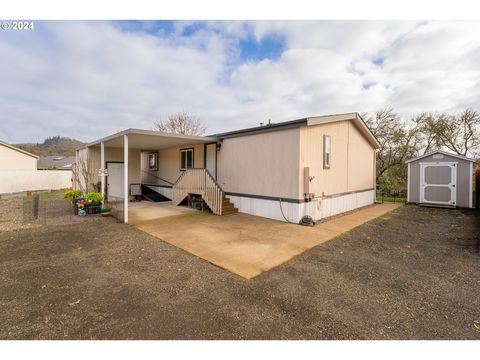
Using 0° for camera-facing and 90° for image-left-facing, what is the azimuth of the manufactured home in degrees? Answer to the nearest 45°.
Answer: approximately 45°

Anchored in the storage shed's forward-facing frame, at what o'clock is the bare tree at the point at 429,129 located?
The bare tree is roughly at 6 o'clock from the storage shed.

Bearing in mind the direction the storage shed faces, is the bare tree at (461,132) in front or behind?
behind

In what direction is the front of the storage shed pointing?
toward the camera

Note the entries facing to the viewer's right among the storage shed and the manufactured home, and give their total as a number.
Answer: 0

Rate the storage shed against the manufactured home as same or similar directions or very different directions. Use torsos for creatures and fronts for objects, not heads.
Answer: same or similar directions

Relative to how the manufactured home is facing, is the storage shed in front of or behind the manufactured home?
behind

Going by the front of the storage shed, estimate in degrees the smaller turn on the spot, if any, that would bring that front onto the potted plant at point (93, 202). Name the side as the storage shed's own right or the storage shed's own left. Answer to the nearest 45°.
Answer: approximately 45° to the storage shed's own right

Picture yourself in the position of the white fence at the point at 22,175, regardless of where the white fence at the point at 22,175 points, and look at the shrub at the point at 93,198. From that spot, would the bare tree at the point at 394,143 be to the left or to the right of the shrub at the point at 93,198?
left

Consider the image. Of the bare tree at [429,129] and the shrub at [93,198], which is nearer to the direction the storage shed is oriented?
the shrub

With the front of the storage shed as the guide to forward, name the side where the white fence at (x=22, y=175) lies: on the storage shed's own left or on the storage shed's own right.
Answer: on the storage shed's own right

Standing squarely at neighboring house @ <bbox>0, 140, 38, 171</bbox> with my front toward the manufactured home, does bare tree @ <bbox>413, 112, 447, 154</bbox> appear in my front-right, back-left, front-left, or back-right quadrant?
front-left
